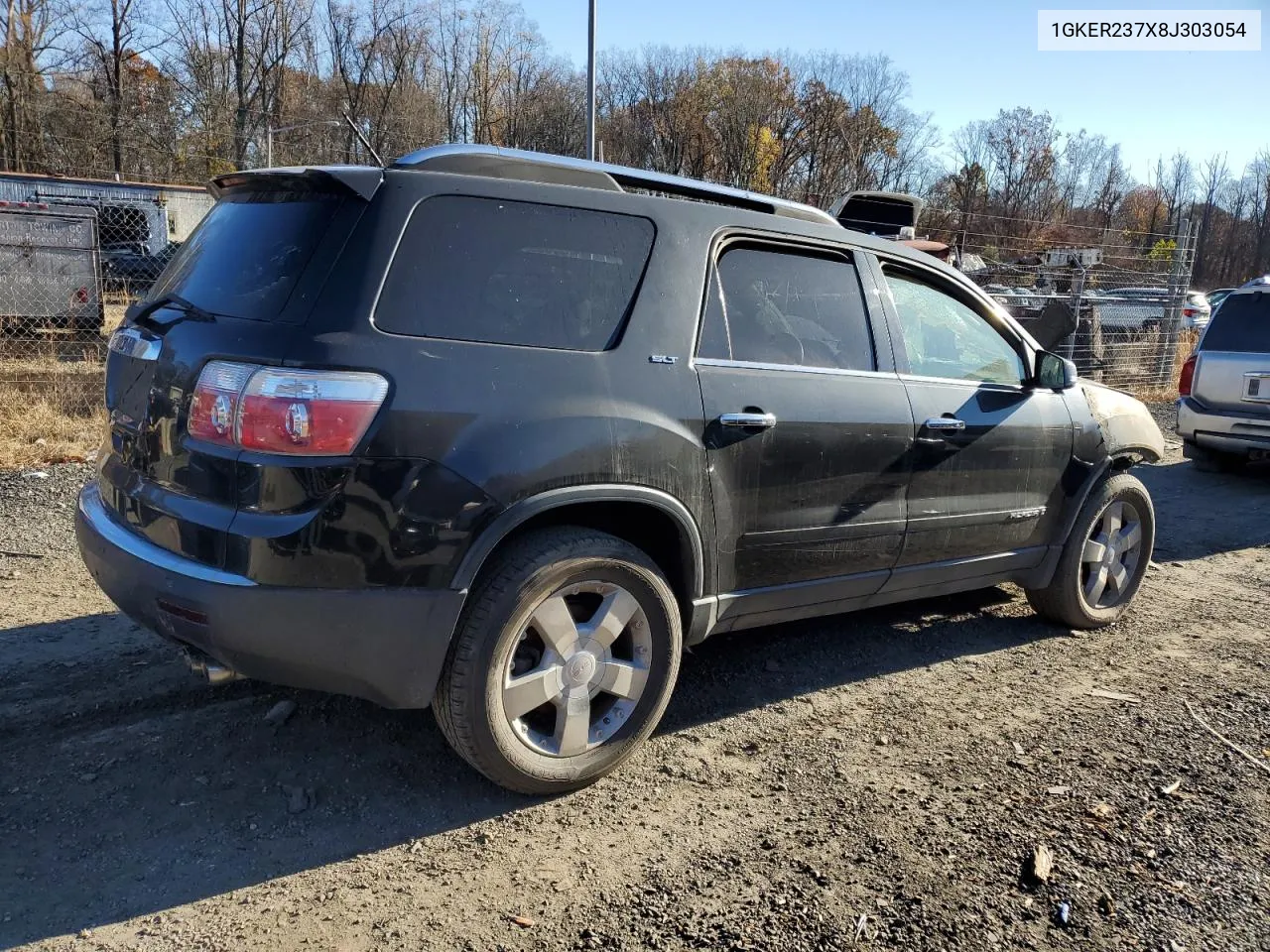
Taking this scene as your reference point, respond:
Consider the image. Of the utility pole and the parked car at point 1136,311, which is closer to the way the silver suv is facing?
the parked car

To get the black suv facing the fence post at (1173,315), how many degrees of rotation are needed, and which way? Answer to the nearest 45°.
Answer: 0° — it already faces it

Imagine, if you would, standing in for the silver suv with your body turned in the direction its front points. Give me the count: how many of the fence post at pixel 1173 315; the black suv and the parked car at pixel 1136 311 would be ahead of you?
2

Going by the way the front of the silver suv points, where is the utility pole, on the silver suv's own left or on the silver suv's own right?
on the silver suv's own left

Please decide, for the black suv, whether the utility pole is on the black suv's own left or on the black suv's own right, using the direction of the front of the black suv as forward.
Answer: on the black suv's own left

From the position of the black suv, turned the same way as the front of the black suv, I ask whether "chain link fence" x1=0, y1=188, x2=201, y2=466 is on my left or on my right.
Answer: on my left

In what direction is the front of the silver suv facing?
away from the camera

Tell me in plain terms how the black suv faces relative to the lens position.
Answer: facing away from the viewer and to the right of the viewer

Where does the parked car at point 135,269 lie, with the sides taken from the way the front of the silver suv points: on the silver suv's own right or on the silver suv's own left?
on the silver suv's own left

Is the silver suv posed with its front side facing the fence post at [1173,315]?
yes
